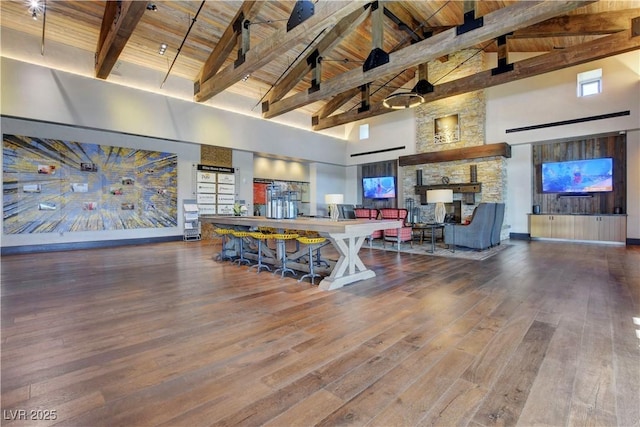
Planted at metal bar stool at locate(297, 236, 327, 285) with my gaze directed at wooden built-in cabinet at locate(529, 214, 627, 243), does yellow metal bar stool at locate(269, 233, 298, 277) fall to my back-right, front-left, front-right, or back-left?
back-left

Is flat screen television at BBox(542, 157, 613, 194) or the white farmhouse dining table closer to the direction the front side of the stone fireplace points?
the white farmhouse dining table

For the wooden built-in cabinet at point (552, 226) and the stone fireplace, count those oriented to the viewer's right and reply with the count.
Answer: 0

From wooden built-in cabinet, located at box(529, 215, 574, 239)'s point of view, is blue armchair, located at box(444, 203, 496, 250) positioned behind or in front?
in front

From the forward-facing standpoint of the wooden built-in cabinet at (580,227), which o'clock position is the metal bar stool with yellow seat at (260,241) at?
The metal bar stool with yellow seat is roughly at 1 o'clock from the wooden built-in cabinet.

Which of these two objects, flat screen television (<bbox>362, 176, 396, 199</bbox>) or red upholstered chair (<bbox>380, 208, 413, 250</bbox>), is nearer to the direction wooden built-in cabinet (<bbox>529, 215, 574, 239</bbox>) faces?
the red upholstered chair

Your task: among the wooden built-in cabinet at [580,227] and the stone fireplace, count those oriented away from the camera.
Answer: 0

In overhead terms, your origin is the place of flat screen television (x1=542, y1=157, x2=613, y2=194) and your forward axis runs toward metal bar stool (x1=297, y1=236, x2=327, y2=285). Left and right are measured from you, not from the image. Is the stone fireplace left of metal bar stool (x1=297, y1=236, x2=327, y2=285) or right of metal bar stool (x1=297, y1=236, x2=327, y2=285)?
right

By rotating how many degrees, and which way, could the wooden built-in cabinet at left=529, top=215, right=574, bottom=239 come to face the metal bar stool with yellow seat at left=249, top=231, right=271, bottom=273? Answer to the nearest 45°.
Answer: approximately 45° to its right

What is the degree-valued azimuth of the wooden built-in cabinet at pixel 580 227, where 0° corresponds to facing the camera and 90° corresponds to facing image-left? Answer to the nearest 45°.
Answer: approximately 0°

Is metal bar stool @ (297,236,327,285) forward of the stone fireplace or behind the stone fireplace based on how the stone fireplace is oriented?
forward

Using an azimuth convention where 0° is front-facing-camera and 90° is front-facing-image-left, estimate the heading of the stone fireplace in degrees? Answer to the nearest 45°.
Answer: approximately 45°
